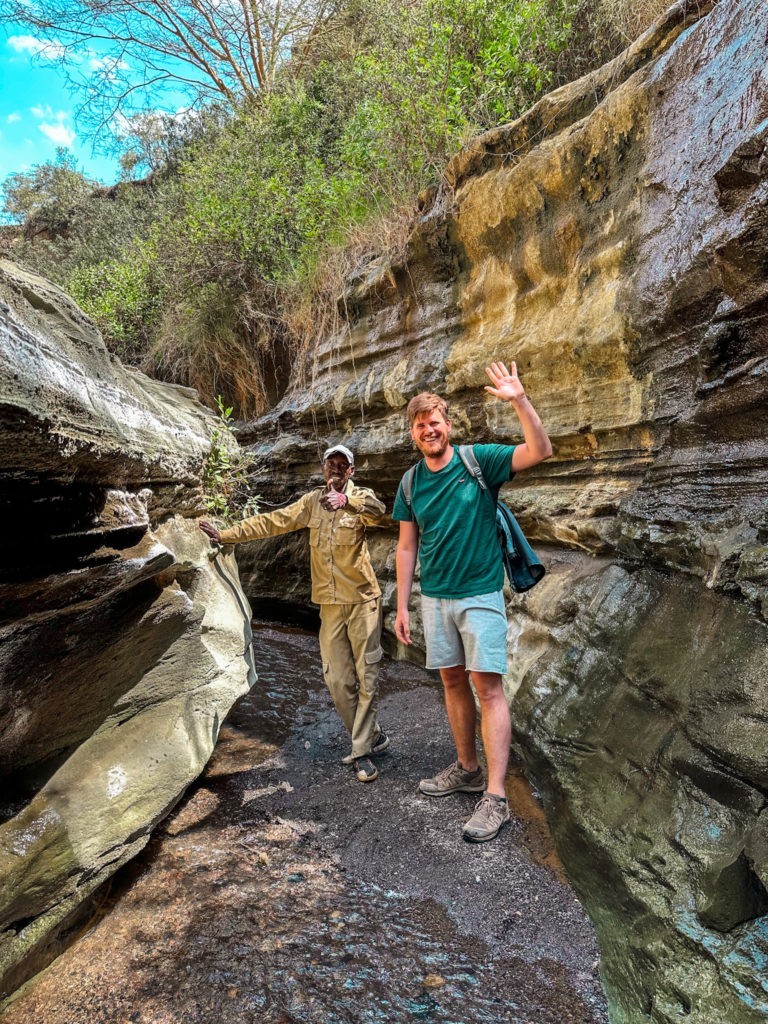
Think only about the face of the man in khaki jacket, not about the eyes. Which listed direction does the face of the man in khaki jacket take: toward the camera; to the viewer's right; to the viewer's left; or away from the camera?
toward the camera

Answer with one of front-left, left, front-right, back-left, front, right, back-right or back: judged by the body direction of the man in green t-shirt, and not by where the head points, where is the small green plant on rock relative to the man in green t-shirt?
right

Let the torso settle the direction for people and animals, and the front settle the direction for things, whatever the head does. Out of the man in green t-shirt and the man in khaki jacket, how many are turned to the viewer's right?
0

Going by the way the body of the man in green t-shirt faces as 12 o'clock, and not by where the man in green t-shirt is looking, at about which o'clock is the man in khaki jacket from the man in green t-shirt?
The man in khaki jacket is roughly at 3 o'clock from the man in green t-shirt.

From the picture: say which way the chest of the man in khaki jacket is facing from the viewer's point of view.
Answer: toward the camera

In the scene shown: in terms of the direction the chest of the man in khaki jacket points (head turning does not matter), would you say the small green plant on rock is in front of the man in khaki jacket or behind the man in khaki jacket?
behind

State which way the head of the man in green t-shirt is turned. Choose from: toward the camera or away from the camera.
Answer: toward the camera

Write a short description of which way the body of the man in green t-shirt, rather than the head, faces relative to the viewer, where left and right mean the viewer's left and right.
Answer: facing the viewer and to the left of the viewer

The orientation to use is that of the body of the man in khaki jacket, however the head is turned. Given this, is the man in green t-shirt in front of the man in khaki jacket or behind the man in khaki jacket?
in front
